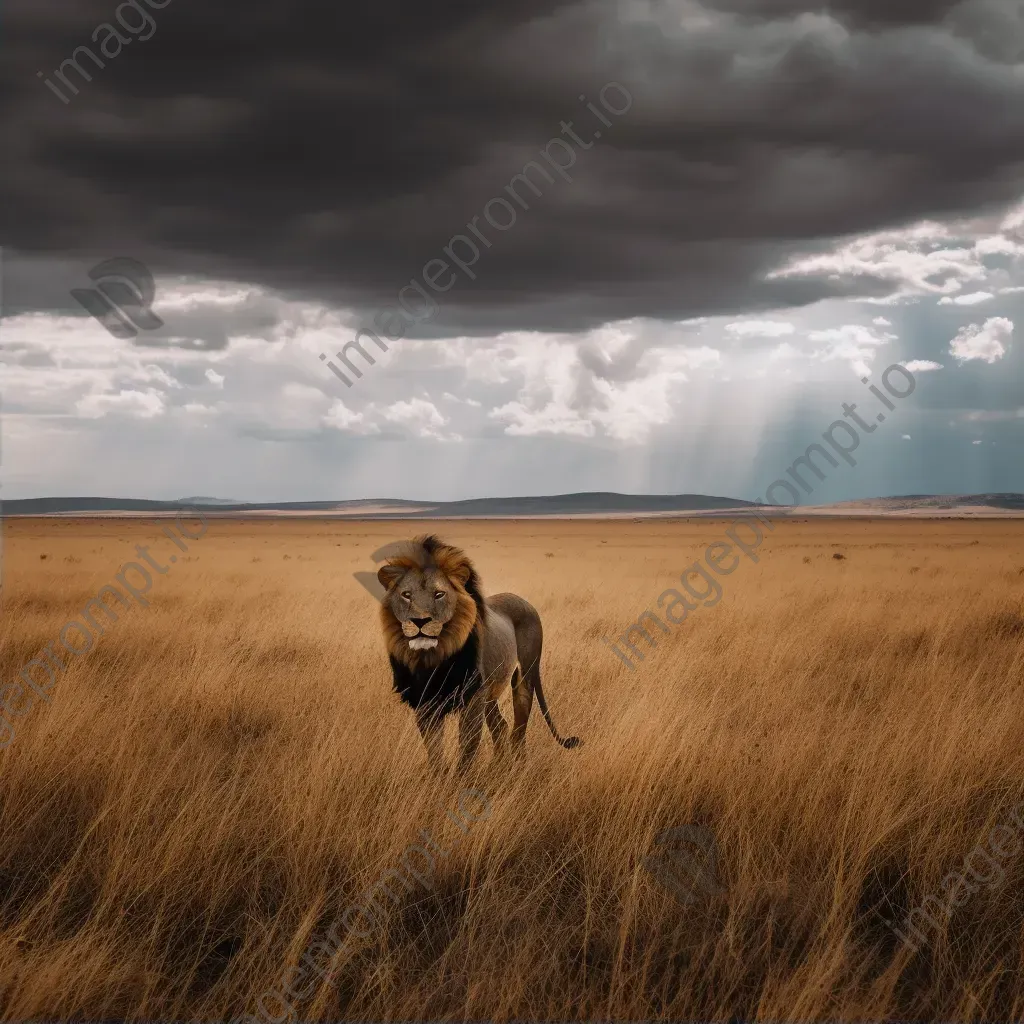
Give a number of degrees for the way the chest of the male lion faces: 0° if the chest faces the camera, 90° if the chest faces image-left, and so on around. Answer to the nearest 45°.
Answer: approximately 45°
